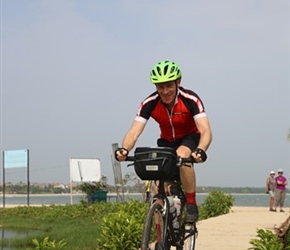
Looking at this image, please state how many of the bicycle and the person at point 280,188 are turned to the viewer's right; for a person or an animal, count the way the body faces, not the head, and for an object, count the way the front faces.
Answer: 0

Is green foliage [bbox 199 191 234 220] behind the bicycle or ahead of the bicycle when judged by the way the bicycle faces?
behind

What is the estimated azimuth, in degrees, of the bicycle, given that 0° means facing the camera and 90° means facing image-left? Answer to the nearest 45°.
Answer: approximately 45°

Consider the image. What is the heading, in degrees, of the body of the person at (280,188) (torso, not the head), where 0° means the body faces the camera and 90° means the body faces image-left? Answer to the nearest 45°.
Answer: approximately 0°

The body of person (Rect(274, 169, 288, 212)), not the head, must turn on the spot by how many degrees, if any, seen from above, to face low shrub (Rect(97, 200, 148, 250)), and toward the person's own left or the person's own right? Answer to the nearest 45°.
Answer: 0° — they already face it

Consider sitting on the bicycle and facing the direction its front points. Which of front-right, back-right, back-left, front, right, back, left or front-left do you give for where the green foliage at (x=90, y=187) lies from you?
back-right
